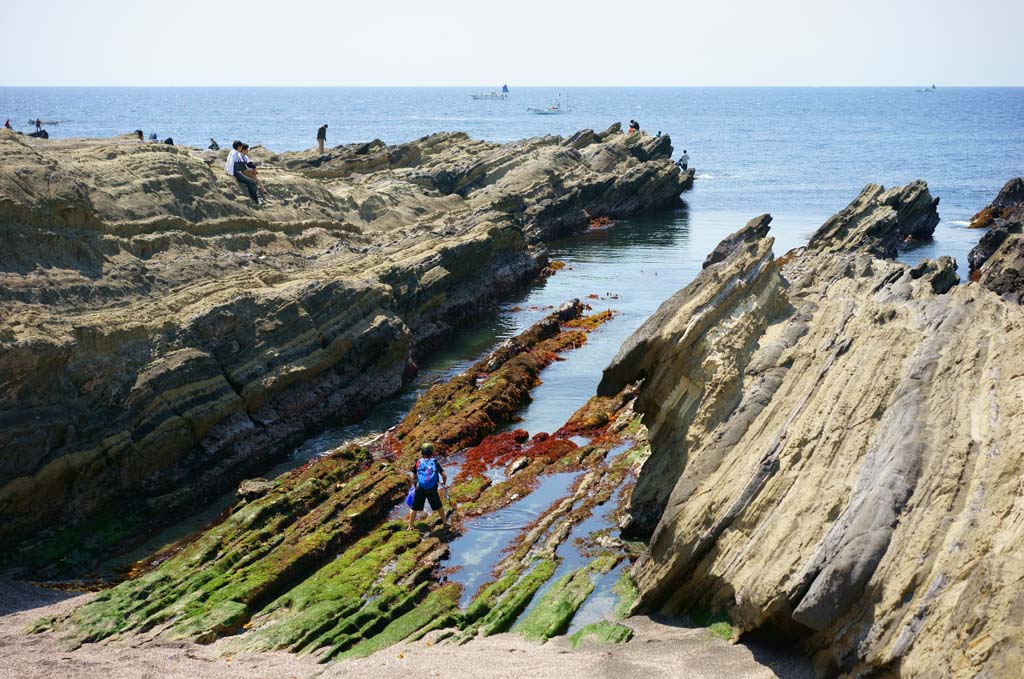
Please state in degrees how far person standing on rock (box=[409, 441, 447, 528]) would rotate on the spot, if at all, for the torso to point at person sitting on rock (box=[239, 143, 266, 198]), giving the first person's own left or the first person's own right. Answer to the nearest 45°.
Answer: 0° — they already face them

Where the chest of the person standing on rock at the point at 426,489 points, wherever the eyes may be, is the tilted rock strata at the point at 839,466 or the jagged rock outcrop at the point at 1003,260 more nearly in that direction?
the jagged rock outcrop

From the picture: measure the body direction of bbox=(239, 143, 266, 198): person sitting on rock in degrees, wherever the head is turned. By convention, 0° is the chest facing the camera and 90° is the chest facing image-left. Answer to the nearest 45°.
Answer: approximately 315°

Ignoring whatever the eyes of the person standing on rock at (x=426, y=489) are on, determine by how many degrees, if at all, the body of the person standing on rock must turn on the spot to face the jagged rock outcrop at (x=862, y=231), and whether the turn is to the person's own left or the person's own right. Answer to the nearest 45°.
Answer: approximately 45° to the person's own right

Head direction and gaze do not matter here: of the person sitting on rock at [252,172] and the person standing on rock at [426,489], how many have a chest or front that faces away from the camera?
1

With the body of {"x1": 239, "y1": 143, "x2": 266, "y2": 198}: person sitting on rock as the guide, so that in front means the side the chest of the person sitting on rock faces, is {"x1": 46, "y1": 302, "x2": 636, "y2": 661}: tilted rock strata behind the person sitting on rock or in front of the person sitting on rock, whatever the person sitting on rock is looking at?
in front

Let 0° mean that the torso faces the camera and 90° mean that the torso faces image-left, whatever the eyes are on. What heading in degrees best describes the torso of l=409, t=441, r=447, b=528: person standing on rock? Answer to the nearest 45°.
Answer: approximately 180°

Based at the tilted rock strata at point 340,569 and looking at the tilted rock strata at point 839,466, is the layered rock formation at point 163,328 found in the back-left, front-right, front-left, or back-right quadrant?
back-left

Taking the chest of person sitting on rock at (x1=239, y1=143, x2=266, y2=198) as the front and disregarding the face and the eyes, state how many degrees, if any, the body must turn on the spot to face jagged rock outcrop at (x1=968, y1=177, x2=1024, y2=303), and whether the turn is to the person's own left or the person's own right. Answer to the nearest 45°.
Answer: approximately 45° to the person's own left

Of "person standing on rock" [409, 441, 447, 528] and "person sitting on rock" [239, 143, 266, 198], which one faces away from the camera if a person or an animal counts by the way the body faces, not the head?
the person standing on rock
